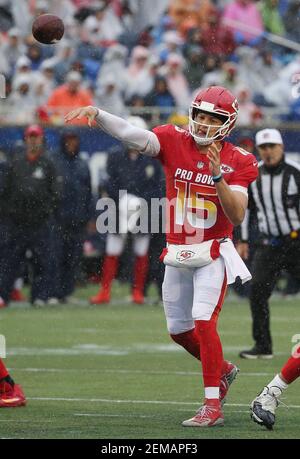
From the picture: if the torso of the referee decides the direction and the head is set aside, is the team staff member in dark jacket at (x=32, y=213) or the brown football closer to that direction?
the brown football

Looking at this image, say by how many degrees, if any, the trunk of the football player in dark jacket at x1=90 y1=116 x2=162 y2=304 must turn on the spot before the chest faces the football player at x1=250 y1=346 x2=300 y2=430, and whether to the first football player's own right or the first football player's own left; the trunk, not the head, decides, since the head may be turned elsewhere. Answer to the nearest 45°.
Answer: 0° — they already face them

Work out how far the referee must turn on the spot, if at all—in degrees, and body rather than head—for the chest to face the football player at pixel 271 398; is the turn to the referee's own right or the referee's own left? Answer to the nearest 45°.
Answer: approximately 45° to the referee's own left

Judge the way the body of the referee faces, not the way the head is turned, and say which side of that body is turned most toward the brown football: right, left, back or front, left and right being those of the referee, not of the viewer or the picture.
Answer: front

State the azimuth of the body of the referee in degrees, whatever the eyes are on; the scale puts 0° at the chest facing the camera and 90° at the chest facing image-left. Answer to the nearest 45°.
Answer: approximately 45°

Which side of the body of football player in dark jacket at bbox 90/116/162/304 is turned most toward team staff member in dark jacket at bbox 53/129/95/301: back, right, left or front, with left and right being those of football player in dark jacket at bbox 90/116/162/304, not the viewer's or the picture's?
right

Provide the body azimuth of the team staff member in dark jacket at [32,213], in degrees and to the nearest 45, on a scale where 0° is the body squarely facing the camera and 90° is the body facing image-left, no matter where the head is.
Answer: approximately 0°

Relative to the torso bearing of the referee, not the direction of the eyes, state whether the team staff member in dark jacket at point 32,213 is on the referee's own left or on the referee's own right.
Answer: on the referee's own right

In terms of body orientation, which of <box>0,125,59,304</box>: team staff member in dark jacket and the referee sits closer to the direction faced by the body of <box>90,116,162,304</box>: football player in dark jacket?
the referee

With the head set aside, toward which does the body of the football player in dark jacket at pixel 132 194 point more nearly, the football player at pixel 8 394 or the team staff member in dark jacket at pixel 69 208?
the football player at pixel 8 394

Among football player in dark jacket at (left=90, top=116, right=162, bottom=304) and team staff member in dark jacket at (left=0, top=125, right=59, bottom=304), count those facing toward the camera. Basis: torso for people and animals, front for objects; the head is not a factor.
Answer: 2
